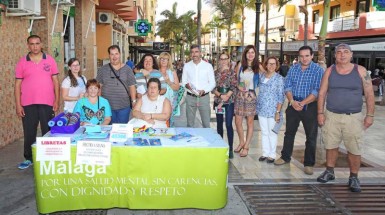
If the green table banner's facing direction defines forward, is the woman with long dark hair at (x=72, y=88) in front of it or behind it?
behind

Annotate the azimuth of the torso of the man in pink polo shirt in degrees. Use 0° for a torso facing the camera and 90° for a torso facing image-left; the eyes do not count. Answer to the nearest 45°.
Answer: approximately 0°

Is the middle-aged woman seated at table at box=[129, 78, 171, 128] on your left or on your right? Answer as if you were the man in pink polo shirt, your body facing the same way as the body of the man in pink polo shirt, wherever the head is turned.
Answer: on your left

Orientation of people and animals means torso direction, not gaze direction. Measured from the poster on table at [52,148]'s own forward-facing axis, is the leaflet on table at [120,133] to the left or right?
on its left

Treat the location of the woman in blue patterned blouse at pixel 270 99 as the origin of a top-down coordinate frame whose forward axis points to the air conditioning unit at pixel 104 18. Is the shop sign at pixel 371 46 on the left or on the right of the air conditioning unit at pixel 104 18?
right

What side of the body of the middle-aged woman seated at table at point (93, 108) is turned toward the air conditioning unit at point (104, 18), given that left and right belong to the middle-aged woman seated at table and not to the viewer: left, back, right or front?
back

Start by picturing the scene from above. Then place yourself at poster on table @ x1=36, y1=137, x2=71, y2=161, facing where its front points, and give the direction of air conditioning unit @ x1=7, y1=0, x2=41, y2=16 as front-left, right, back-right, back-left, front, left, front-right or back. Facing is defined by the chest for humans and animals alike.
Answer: back

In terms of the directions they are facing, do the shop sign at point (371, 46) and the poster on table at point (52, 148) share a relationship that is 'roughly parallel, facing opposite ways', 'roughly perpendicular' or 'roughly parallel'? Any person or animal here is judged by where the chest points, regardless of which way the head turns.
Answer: roughly perpendicular

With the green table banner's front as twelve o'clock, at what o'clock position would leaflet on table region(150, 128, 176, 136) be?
The leaflet on table is roughly at 7 o'clock from the green table banner.

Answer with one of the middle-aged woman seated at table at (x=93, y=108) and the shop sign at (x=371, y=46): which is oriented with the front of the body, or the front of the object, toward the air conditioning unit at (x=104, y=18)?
the shop sign
